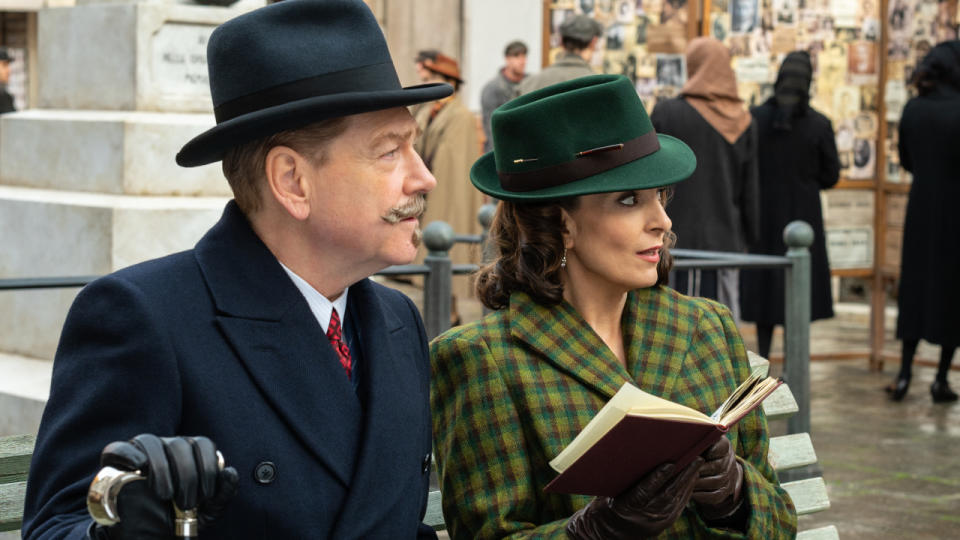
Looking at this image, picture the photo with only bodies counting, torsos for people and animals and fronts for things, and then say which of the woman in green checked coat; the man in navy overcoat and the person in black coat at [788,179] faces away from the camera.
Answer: the person in black coat

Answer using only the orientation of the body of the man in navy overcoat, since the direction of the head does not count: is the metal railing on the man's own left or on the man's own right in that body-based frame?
on the man's own left

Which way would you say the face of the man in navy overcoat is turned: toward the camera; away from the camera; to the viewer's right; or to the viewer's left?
to the viewer's right

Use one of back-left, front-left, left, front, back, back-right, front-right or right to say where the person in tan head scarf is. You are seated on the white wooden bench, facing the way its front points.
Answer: back

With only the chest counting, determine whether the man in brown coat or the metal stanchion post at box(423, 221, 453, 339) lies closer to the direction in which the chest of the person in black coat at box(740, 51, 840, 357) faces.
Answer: the man in brown coat

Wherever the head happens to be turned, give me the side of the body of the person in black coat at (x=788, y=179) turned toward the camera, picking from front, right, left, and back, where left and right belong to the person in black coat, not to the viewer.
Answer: back

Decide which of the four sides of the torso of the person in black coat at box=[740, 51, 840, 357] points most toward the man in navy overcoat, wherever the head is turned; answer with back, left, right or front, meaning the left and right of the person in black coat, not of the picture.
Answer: back

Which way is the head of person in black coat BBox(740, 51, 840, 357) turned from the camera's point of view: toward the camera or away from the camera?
away from the camera

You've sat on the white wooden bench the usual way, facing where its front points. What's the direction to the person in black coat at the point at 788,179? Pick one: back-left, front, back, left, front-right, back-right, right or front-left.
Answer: back

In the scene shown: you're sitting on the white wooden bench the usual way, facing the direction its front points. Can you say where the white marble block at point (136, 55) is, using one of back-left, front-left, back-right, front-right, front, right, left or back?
back-right

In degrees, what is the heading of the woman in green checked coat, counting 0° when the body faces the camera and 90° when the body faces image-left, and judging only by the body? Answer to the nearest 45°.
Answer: approximately 315°

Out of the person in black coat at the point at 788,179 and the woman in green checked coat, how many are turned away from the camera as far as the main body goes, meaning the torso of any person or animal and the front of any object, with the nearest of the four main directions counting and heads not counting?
1

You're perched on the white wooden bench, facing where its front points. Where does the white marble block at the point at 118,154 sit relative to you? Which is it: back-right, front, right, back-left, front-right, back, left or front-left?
back-right

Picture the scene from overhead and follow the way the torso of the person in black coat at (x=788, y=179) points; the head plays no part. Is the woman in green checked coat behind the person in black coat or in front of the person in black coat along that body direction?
behind
